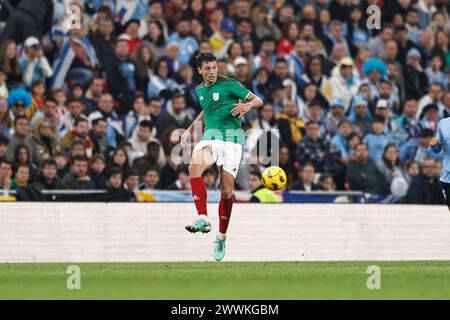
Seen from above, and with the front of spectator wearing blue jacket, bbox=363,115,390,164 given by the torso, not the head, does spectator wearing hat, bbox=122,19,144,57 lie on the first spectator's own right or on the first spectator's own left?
on the first spectator's own right

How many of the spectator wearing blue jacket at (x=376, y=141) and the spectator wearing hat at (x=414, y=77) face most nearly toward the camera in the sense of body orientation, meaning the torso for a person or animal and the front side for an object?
2

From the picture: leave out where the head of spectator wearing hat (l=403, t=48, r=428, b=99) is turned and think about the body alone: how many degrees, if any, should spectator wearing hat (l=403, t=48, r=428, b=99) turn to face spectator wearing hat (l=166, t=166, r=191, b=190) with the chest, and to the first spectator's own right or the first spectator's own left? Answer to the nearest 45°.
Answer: approximately 45° to the first spectator's own right

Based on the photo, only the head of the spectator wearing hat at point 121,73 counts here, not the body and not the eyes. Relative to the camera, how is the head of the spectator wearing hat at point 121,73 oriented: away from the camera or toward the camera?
toward the camera

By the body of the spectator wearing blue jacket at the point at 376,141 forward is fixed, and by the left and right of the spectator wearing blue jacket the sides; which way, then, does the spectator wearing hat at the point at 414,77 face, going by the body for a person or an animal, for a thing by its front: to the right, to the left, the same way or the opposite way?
the same way

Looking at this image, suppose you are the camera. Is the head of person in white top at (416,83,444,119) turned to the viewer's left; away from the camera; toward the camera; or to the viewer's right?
toward the camera

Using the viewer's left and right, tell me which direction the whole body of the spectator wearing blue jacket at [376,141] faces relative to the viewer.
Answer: facing the viewer

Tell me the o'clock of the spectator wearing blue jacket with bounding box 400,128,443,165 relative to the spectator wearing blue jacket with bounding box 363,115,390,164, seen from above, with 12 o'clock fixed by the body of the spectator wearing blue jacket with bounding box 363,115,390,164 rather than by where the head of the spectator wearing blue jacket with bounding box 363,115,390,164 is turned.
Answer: the spectator wearing blue jacket with bounding box 400,128,443,165 is roughly at 8 o'clock from the spectator wearing blue jacket with bounding box 363,115,390,164.

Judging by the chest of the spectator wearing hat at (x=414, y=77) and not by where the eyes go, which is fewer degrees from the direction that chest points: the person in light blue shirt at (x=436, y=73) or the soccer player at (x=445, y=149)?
the soccer player
